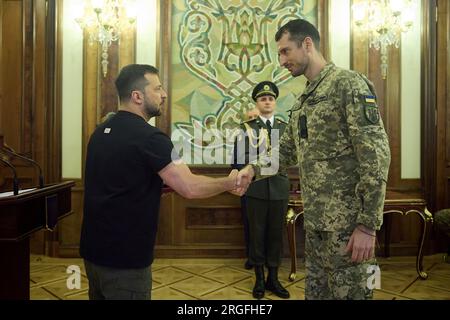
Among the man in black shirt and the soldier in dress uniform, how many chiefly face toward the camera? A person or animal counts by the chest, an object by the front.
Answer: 1

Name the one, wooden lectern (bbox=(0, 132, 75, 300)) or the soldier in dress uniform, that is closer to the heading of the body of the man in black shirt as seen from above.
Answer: the soldier in dress uniform

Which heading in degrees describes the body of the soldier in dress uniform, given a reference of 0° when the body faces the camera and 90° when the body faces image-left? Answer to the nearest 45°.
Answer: approximately 0°

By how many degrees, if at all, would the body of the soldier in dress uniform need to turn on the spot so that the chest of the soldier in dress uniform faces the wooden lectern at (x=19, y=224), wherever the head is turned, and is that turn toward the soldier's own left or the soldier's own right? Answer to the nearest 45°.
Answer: approximately 45° to the soldier's own right

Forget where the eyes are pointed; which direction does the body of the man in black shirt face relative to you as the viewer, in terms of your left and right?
facing away from the viewer and to the right of the viewer
